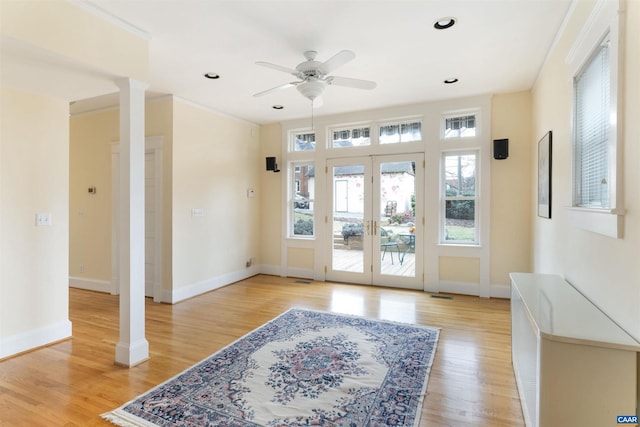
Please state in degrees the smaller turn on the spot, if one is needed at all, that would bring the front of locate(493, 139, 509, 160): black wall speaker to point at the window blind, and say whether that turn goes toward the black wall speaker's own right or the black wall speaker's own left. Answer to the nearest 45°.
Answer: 0° — it already faces it

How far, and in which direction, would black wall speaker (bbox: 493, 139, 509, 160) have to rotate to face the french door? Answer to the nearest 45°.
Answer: approximately 90° to its right

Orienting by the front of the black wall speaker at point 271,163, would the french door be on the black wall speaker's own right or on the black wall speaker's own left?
on the black wall speaker's own left

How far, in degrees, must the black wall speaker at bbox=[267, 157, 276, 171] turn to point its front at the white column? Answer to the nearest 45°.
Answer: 0° — it already faces it

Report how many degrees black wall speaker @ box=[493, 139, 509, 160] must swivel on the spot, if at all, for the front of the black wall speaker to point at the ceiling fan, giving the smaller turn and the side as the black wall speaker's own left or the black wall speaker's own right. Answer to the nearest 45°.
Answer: approximately 45° to the black wall speaker's own right

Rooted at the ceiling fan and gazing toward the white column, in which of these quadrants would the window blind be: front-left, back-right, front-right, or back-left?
back-left

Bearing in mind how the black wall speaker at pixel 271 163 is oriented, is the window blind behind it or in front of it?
in front

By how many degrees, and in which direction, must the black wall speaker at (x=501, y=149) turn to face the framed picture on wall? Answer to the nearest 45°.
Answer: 0° — it already faces it

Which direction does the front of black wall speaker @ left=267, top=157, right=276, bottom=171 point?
toward the camera

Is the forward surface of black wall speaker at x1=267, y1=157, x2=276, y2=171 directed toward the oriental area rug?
yes

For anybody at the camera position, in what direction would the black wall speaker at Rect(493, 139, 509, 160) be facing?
facing the viewer

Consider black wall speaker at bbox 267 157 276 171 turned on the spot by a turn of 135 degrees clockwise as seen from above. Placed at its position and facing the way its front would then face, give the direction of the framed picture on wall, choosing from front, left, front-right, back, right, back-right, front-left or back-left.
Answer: back

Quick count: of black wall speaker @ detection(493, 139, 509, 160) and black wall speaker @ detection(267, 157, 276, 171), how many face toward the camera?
2

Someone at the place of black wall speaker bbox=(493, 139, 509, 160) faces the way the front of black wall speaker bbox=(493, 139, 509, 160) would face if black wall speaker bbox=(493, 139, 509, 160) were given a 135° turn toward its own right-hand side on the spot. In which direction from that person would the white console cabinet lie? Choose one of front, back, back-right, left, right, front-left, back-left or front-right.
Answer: back-left

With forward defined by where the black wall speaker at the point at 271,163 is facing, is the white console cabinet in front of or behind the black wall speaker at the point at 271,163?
in front

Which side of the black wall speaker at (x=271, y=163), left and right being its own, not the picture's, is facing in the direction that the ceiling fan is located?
front
